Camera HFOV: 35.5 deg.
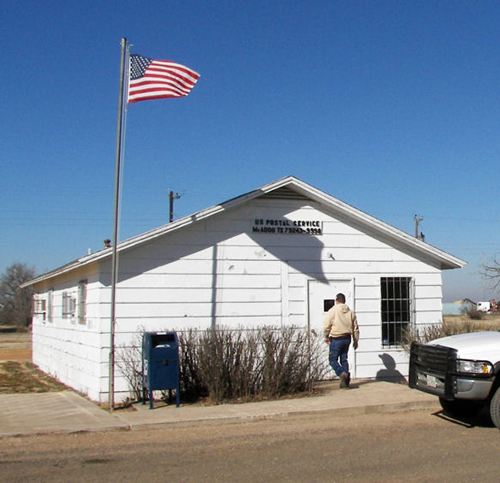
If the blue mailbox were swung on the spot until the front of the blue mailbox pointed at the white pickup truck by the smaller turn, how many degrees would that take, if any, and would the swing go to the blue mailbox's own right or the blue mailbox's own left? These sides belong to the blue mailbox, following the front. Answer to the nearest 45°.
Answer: approximately 45° to the blue mailbox's own left

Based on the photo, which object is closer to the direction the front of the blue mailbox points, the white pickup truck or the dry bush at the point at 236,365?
the white pickup truck

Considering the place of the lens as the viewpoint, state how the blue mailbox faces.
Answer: facing the viewer
